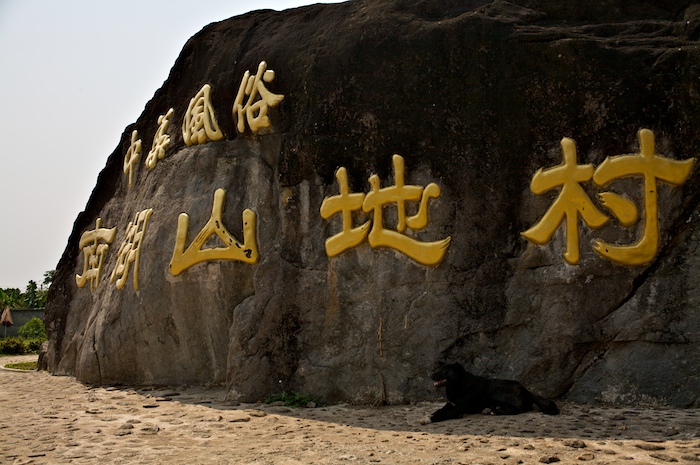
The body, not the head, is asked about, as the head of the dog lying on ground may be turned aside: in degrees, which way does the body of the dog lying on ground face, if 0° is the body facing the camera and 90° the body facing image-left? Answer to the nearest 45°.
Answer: approximately 90°

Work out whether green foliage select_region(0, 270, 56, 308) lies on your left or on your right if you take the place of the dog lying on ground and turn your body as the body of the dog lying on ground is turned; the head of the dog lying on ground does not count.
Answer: on your right

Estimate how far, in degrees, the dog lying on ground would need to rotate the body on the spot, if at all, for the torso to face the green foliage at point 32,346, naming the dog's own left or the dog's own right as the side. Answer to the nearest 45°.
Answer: approximately 45° to the dog's own right

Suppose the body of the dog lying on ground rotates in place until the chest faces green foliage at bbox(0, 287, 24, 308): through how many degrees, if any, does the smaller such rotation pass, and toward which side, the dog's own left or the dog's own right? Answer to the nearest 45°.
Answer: approximately 45° to the dog's own right
